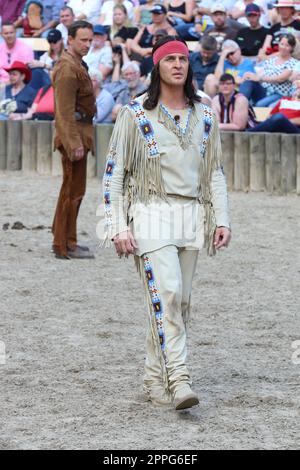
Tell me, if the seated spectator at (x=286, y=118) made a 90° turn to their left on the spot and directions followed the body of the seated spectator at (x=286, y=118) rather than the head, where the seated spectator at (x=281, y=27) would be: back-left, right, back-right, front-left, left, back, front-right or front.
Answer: back-left

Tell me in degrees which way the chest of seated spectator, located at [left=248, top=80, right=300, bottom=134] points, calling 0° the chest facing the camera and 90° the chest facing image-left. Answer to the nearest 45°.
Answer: approximately 45°

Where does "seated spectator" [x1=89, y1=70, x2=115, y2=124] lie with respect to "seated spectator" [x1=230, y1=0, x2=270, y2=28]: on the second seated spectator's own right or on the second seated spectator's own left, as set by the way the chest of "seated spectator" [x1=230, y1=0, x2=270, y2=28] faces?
on the second seated spectator's own right

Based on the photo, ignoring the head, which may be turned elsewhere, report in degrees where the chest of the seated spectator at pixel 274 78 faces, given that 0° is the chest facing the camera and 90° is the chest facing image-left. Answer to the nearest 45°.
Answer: approximately 45°

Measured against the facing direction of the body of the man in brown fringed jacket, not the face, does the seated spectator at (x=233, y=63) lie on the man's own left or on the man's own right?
on the man's own left

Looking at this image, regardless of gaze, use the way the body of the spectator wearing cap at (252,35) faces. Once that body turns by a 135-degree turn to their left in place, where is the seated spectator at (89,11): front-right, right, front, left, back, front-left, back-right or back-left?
left

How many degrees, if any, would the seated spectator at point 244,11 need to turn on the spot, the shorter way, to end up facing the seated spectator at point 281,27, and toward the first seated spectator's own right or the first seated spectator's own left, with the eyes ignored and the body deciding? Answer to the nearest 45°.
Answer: approximately 45° to the first seated spectator's own left

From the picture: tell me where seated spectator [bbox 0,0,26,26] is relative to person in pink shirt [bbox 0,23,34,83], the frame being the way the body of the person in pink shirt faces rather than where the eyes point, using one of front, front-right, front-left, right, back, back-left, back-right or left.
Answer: back

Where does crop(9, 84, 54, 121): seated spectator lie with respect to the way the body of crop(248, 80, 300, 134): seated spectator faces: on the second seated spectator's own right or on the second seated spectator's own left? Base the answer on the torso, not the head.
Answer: on the second seated spectator's own right
